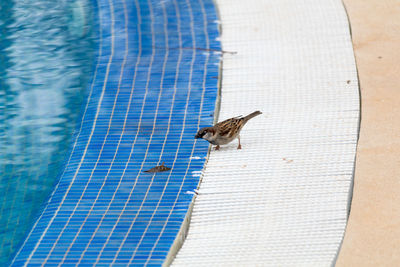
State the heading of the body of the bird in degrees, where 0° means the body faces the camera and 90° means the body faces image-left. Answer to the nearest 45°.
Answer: approximately 90°
